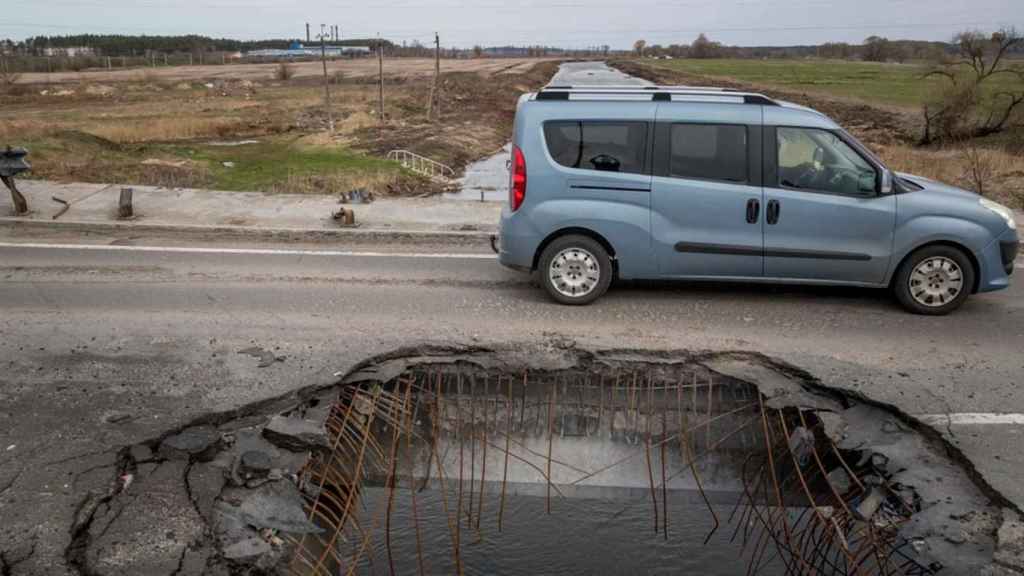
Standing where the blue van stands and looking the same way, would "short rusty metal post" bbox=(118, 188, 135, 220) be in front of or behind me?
behind

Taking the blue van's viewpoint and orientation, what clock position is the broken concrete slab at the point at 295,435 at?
The broken concrete slab is roughly at 4 o'clock from the blue van.

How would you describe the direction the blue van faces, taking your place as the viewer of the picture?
facing to the right of the viewer

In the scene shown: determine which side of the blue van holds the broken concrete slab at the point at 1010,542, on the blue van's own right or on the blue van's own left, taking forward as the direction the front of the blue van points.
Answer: on the blue van's own right

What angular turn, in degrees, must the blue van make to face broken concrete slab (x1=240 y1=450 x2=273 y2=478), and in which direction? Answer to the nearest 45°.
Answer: approximately 135° to its right

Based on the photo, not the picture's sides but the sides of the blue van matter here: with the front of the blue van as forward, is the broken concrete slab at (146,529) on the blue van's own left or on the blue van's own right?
on the blue van's own right
